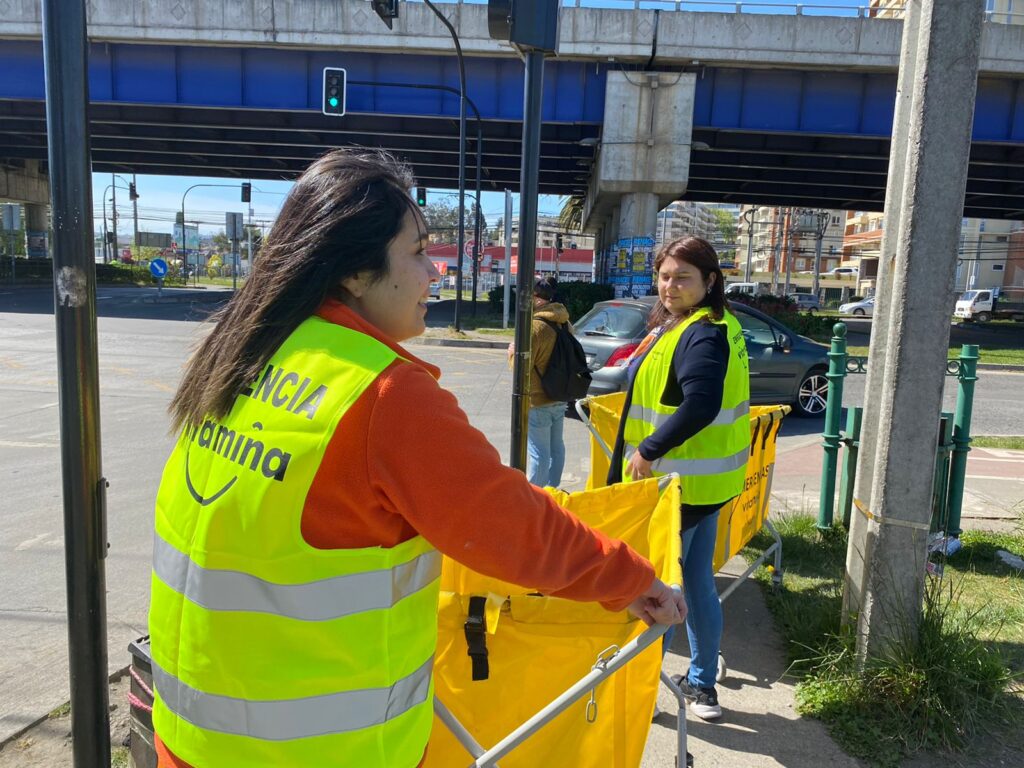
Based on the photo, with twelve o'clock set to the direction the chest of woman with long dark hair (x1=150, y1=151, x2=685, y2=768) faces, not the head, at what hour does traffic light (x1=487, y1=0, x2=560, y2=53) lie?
The traffic light is roughly at 11 o'clock from the woman with long dark hair.

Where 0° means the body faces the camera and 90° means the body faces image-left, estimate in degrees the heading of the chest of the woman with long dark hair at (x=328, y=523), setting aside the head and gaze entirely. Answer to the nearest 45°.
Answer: approximately 225°

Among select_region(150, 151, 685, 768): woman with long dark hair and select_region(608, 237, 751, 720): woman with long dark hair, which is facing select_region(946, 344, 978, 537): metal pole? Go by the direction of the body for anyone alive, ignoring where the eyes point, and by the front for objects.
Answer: select_region(150, 151, 685, 768): woman with long dark hair

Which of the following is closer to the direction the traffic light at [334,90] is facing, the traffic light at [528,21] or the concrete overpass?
the traffic light

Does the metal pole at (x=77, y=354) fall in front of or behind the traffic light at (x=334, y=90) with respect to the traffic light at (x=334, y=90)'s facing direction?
in front

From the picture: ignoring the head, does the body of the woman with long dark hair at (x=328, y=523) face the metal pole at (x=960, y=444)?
yes

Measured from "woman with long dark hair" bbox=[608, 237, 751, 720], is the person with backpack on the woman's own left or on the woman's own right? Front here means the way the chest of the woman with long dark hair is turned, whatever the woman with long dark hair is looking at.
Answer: on the woman's own right

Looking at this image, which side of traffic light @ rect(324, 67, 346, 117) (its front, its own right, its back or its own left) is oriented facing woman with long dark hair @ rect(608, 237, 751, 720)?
front

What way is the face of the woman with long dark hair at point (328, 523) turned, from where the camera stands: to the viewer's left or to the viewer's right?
to the viewer's right

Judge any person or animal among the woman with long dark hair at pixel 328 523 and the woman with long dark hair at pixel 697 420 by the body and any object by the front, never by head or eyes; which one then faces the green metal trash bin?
the woman with long dark hair at pixel 328 523

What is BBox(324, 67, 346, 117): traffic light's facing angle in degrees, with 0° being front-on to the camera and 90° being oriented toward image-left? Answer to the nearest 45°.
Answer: approximately 0°

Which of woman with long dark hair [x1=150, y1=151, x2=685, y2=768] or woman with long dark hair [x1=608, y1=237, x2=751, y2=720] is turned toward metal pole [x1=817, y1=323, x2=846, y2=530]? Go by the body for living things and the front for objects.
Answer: woman with long dark hair [x1=150, y1=151, x2=685, y2=768]
